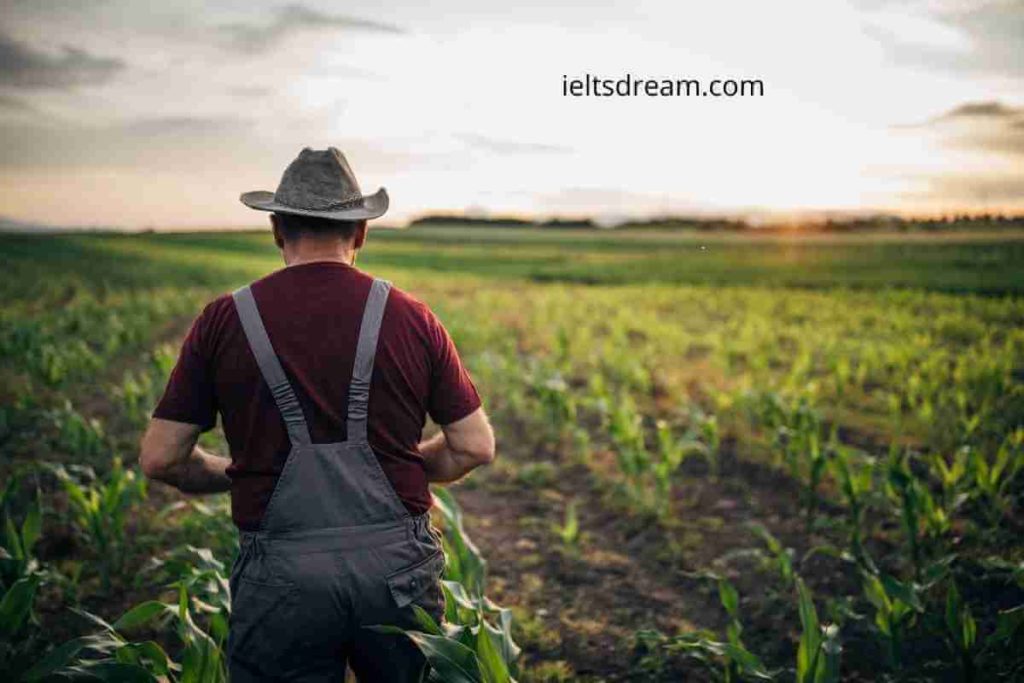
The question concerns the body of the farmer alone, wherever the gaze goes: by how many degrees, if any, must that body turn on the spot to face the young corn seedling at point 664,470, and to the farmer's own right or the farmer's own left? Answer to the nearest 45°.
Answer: approximately 45° to the farmer's own right

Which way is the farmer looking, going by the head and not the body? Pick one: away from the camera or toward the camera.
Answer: away from the camera

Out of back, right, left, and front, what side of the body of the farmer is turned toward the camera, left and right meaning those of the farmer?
back

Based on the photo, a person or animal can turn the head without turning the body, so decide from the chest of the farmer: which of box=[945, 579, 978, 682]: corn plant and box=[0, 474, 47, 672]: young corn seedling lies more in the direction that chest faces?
the young corn seedling

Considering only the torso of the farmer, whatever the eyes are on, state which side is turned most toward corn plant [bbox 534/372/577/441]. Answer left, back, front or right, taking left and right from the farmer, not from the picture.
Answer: front

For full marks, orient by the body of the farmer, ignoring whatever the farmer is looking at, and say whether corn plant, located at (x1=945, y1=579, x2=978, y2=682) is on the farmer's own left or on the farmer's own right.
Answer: on the farmer's own right

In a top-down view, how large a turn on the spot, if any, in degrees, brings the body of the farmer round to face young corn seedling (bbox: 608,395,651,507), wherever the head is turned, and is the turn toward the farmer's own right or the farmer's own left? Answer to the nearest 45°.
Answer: approximately 45° to the farmer's own right

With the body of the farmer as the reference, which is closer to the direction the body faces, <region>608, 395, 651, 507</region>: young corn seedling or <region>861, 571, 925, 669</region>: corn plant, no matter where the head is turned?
the young corn seedling

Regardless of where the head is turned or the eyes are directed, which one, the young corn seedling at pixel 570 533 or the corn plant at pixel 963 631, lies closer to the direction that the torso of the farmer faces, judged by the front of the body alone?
the young corn seedling

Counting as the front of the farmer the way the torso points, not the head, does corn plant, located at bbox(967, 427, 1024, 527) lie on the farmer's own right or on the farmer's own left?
on the farmer's own right

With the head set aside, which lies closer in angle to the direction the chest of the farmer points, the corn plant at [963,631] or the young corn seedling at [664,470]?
the young corn seedling

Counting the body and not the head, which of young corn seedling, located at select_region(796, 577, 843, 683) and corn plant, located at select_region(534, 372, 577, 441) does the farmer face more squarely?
the corn plant

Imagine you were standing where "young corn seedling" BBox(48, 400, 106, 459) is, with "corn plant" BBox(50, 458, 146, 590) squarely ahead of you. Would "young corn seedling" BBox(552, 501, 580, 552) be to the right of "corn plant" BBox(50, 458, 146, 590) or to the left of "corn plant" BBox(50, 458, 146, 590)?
left
